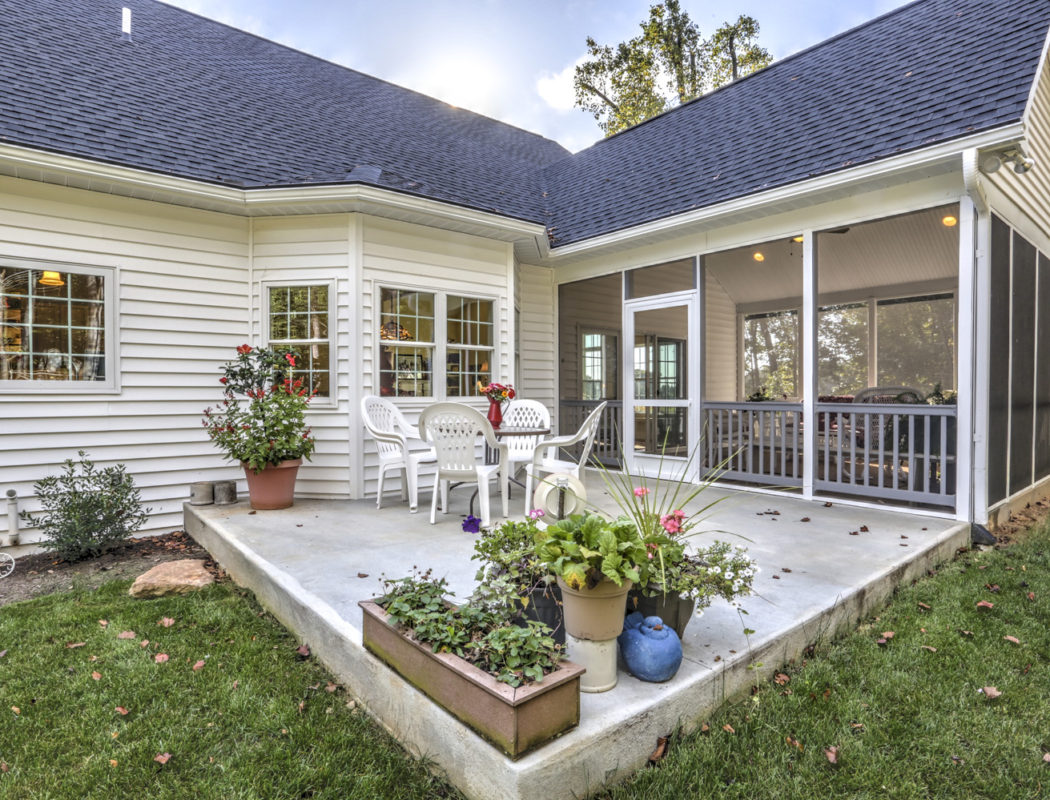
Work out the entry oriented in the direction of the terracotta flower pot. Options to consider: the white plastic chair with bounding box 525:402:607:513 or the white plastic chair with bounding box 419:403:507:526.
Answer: the white plastic chair with bounding box 525:402:607:513

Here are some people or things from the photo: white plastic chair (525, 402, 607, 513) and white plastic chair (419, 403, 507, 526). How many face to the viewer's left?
1

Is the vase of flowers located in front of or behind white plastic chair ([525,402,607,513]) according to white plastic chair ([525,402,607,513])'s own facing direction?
in front

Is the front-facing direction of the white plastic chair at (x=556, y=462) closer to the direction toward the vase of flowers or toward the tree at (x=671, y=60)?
the vase of flowers

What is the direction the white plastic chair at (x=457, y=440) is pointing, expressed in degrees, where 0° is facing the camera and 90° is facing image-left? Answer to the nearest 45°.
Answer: approximately 225°

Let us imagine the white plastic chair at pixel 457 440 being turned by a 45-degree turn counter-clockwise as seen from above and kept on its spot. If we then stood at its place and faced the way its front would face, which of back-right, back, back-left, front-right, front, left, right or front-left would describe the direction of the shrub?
left

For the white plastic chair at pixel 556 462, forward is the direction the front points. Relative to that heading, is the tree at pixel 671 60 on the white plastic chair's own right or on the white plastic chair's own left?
on the white plastic chair's own right

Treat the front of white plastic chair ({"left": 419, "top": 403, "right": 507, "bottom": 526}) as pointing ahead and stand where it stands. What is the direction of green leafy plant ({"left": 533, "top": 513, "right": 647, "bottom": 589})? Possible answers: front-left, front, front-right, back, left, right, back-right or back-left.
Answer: back-right

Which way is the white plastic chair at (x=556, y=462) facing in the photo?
to the viewer's left

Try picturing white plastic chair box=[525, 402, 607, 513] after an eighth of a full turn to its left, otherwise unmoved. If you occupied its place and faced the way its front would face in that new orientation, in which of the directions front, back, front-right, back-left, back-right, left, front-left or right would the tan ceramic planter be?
front-left

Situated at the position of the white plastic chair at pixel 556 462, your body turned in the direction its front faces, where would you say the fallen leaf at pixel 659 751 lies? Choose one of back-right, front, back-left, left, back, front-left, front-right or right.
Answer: left

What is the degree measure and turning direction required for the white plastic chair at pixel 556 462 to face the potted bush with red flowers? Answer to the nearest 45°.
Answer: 0° — it already faces it

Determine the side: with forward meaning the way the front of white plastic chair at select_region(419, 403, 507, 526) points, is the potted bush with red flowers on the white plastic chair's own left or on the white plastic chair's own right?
on the white plastic chair's own left

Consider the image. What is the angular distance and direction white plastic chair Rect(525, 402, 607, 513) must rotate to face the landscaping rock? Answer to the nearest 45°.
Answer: approximately 45° to its left

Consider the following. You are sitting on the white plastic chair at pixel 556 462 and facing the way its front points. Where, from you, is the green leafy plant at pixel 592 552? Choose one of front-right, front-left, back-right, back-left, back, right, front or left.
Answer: left

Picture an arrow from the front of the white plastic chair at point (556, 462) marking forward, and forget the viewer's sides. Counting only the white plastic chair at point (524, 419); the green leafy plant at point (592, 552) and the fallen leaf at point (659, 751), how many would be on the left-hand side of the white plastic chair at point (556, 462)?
2

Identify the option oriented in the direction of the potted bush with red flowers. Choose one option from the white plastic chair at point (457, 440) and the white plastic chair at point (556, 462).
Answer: the white plastic chair at point (556, 462)

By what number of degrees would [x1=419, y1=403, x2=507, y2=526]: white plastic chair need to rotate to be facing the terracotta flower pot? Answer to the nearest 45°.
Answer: approximately 90° to its left

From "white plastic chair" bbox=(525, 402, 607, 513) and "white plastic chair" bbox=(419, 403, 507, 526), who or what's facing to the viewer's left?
"white plastic chair" bbox=(525, 402, 607, 513)
